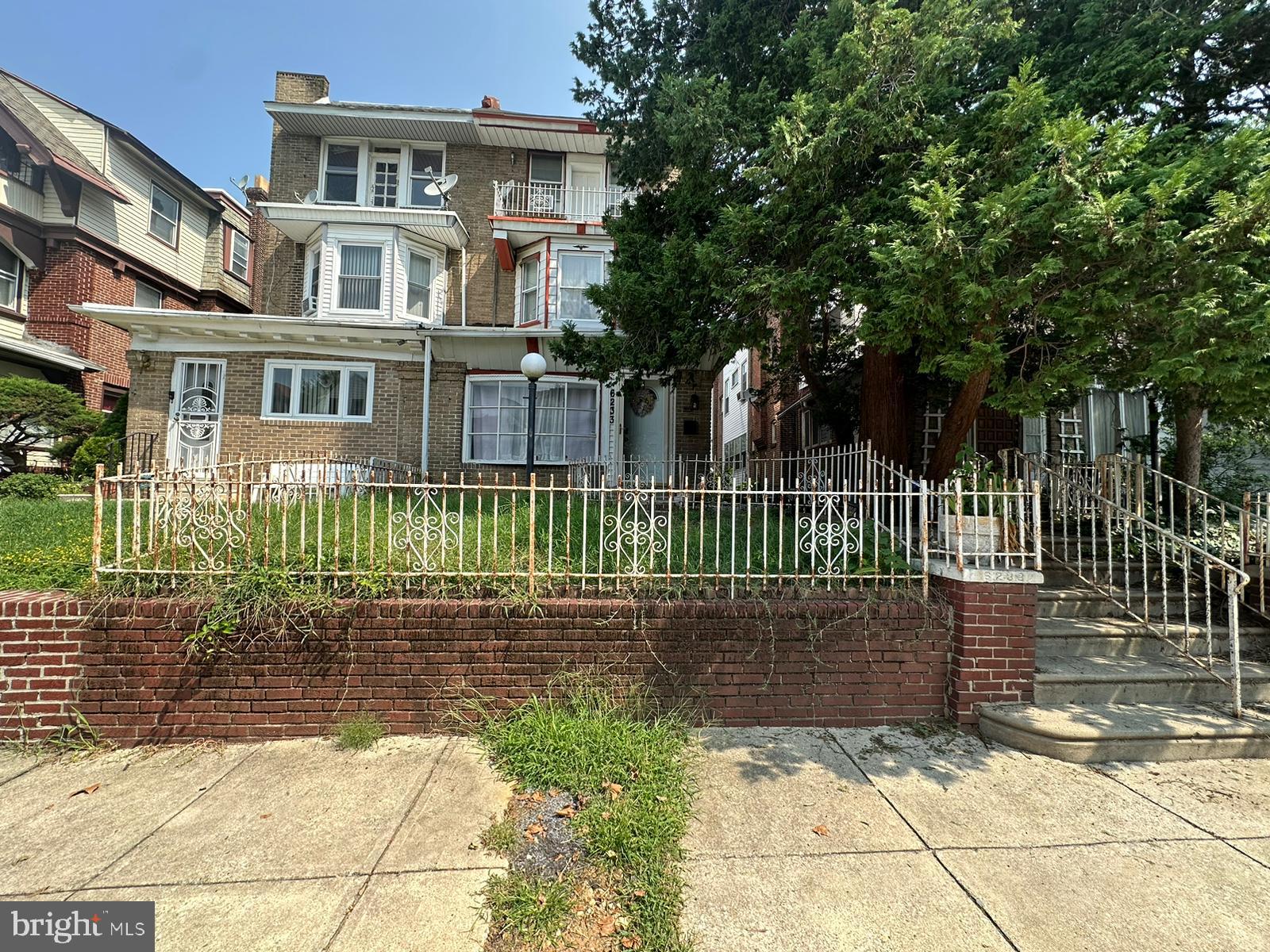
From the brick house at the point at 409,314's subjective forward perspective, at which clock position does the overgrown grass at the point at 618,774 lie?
The overgrown grass is roughly at 12 o'clock from the brick house.

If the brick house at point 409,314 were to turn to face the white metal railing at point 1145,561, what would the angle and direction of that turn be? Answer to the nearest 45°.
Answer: approximately 45° to its left

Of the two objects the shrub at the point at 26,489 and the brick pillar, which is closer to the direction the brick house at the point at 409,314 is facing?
the brick pillar

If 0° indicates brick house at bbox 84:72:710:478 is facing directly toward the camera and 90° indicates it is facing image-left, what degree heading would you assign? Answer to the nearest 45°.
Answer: approximately 0°

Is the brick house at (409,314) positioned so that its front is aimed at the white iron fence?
yes

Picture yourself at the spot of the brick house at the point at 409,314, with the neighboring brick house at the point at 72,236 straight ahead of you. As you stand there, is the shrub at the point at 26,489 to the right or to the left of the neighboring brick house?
left

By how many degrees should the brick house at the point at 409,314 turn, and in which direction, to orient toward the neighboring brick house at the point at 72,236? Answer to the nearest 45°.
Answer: approximately 135° to its right

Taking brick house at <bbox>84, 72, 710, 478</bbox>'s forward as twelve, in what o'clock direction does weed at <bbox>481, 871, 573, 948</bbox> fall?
The weed is roughly at 12 o'clock from the brick house.

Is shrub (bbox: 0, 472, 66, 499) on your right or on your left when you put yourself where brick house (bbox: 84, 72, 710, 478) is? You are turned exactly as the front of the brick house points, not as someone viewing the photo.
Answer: on your right
